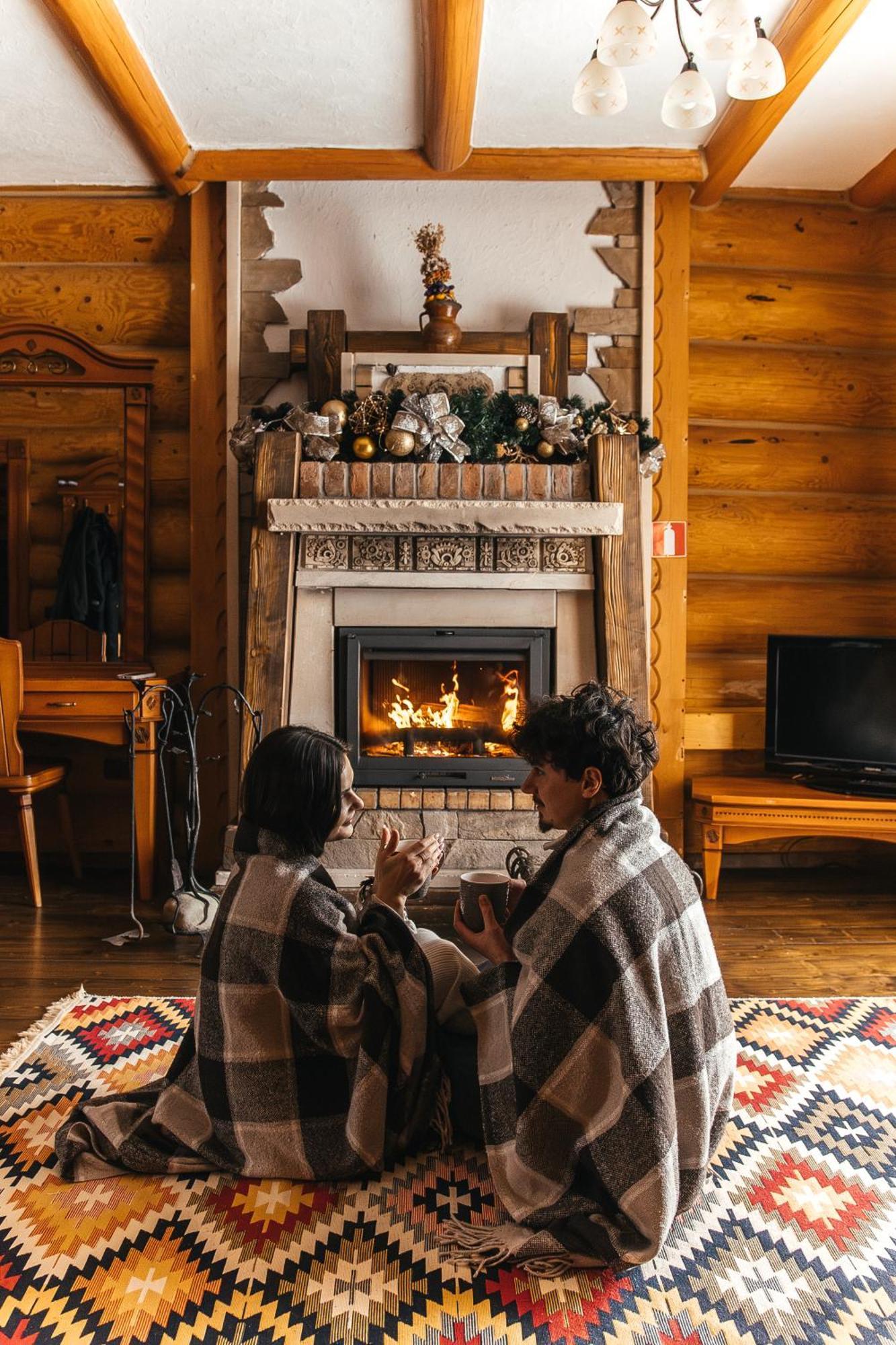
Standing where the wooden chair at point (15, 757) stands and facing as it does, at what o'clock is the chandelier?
The chandelier is roughly at 3 o'clock from the wooden chair.

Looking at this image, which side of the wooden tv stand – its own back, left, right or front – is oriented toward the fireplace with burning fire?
right

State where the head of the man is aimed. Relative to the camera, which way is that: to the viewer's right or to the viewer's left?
to the viewer's left

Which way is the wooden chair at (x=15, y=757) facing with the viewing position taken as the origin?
facing away from the viewer and to the right of the viewer

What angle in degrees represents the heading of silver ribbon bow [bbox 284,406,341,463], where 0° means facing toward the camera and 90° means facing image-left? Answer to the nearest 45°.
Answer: approximately 0°

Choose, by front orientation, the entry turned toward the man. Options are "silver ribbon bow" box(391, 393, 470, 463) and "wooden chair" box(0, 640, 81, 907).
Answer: the silver ribbon bow

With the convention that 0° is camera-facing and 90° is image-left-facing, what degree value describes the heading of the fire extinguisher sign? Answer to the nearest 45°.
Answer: approximately 0°
